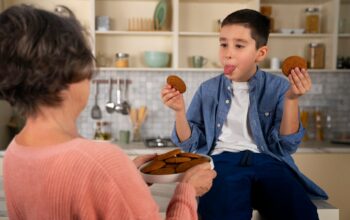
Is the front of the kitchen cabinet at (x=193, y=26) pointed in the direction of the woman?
yes

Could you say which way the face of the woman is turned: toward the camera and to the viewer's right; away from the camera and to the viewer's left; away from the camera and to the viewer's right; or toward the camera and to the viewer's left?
away from the camera and to the viewer's right

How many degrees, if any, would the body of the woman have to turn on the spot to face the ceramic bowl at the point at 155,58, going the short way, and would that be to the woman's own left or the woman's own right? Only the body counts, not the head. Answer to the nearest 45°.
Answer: approximately 45° to the woman's own left

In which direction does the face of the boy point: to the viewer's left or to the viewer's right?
to the viewer's left

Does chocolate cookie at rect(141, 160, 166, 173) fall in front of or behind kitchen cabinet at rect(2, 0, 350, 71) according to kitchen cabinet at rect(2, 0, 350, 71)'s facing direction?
in front

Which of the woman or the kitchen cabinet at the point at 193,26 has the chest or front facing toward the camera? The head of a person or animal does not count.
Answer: the kitchen cabinet

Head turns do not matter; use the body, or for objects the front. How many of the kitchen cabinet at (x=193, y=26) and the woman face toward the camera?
1

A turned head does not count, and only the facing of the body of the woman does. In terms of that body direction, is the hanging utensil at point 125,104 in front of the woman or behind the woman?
in front

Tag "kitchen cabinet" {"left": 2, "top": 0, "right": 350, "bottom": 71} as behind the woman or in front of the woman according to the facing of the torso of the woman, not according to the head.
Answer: in front

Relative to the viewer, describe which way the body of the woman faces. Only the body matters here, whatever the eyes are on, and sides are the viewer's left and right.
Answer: facing away from the viewer and to the right of the viewer

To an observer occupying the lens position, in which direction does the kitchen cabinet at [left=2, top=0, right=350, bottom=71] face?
facing the viewer

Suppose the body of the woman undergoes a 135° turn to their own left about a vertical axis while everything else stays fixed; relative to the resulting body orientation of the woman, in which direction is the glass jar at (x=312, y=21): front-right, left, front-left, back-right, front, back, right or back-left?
back-right

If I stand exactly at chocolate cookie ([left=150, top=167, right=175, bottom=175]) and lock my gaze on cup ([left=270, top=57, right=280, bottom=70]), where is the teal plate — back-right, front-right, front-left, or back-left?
front-left

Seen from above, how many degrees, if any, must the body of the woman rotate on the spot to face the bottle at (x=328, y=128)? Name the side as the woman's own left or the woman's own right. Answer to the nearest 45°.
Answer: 0° — they already face it
